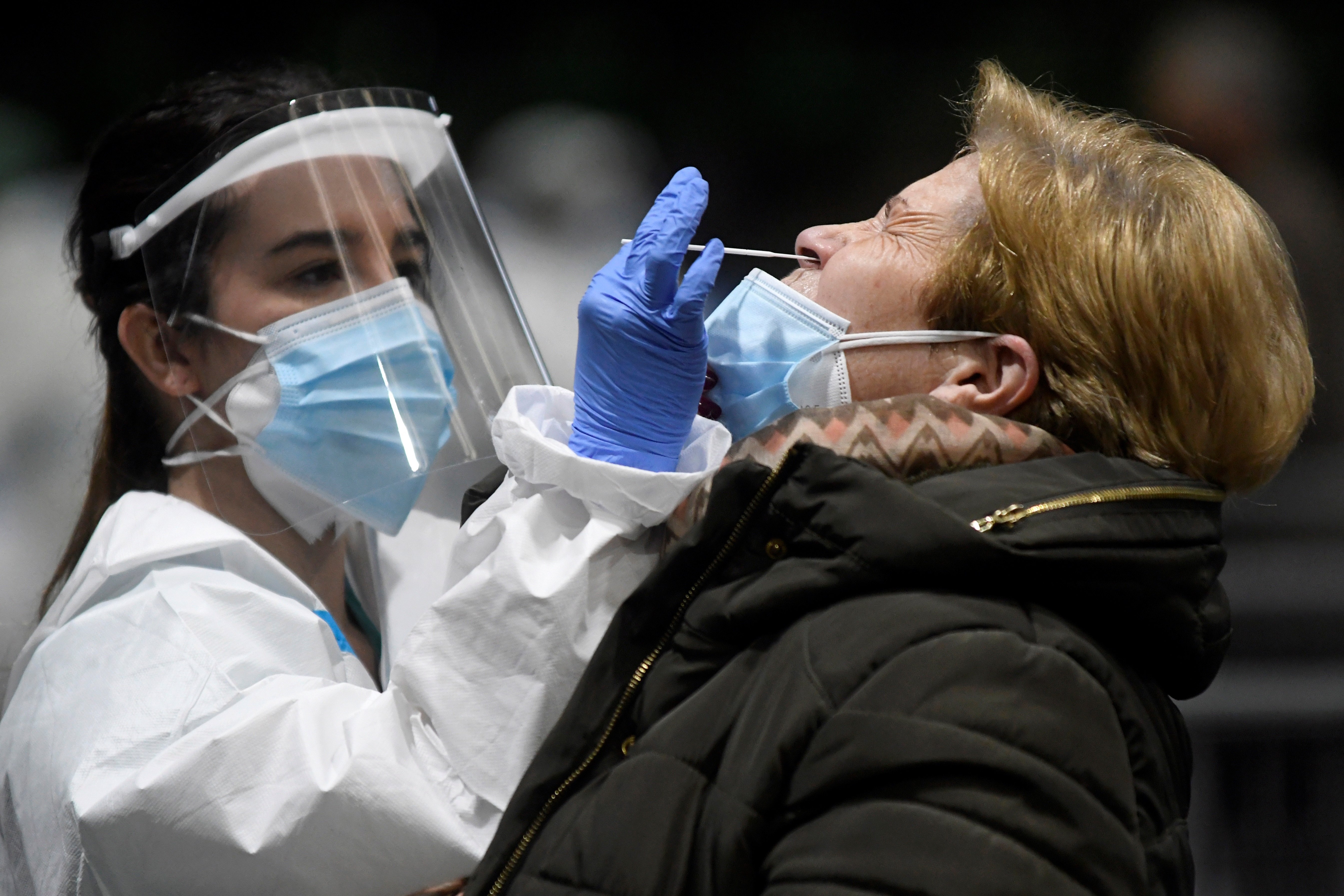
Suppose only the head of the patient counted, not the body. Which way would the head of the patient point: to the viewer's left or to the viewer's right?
to the viewer's left

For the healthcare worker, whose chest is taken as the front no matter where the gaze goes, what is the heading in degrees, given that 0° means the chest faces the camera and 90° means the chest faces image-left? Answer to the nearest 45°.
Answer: approximately 315°

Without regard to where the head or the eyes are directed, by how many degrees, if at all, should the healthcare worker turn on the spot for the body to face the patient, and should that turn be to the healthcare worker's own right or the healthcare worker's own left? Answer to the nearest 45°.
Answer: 0° — they already face them

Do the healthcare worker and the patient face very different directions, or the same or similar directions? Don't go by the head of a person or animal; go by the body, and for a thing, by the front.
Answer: very different directions

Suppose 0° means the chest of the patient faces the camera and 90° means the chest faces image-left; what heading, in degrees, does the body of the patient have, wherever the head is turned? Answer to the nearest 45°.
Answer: approximately 90°

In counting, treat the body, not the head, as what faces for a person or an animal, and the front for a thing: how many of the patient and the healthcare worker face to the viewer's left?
1
